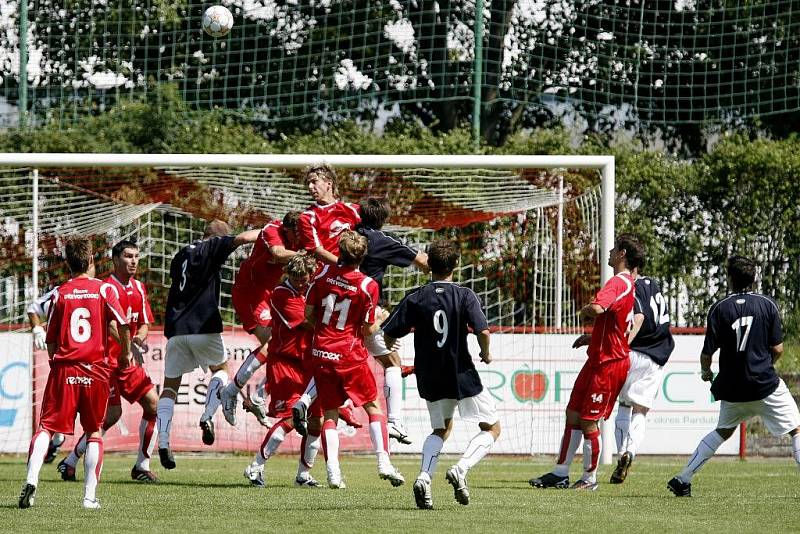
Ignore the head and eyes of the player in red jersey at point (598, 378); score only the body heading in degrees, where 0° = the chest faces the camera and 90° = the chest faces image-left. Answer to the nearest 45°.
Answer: approximately 90°

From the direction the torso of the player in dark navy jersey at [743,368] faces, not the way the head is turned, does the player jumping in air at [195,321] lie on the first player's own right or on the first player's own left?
on the first player's own left

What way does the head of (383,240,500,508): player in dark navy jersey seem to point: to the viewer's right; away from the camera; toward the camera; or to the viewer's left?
away from the camera

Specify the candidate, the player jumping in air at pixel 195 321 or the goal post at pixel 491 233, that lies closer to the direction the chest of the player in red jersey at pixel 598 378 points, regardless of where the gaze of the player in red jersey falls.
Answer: the player jumping in air

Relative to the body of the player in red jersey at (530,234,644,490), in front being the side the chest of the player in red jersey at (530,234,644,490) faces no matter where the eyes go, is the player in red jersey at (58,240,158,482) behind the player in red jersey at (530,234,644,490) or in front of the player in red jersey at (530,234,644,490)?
in front

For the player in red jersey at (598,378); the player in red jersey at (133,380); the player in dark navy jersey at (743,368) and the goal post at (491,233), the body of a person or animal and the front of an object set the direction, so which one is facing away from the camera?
the player in dark navy jersey

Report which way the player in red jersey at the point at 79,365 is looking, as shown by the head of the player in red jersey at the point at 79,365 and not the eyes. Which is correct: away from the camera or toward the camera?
away from the camera

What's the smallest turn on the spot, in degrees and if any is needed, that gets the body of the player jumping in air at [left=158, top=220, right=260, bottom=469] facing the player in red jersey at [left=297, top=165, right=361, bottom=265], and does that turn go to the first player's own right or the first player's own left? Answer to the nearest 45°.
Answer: approximately 90° to the first player's own right

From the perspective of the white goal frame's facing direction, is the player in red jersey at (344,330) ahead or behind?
ahead

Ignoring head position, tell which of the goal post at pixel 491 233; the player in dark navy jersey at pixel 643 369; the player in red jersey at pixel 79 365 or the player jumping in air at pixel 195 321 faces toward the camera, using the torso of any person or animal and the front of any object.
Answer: the goal post

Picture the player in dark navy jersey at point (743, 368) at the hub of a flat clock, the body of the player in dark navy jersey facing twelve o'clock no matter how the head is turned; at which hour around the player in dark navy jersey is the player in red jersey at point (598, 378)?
The player in red jersey is roughly at 10 o'clock from the player in dark navy jersey.

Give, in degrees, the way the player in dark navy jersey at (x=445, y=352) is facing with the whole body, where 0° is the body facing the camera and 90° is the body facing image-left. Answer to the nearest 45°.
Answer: approximately 180°

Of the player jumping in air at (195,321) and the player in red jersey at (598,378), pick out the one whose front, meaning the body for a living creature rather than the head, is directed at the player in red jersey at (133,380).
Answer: the player in red jersey at (598,378)

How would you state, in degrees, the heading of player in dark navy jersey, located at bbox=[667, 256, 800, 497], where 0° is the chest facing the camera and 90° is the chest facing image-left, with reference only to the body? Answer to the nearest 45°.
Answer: approximately 180°

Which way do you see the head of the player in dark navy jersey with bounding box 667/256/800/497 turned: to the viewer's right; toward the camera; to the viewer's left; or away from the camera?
away from the camera
